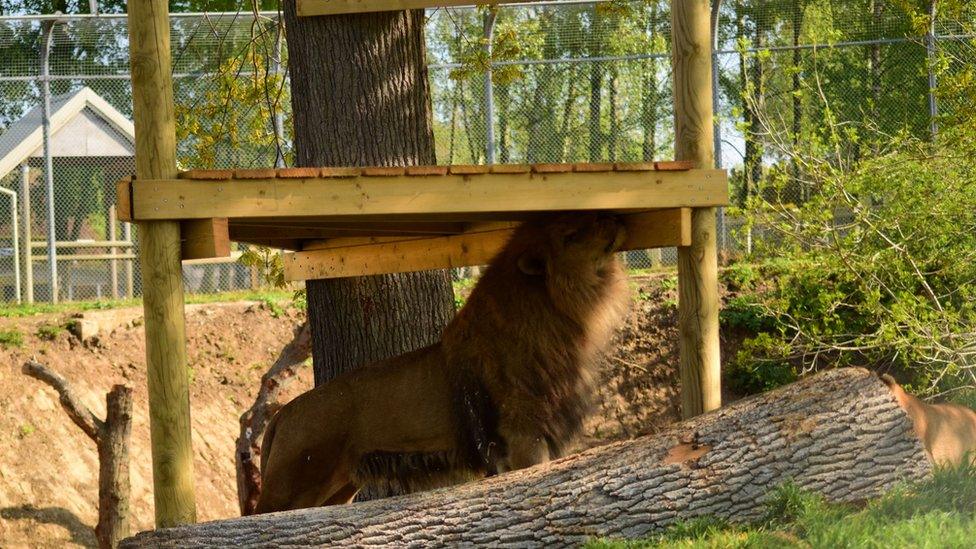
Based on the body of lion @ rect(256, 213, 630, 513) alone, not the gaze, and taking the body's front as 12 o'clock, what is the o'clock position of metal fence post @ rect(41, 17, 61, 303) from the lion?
The metal fence post is roughly at 8 o'clock from the lion.

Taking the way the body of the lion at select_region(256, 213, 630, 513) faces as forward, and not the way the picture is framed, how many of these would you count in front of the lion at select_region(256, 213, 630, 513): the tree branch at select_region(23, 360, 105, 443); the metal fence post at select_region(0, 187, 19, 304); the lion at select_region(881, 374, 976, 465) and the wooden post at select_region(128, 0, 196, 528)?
1

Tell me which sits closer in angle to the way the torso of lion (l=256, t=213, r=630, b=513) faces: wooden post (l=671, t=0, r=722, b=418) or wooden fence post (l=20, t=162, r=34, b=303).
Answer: the wooden post

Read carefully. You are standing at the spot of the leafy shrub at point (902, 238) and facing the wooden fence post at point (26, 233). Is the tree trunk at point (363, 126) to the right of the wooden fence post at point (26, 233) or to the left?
left

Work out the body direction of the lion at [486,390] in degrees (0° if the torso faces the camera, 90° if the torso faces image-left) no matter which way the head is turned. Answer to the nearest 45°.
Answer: approximately 270°
